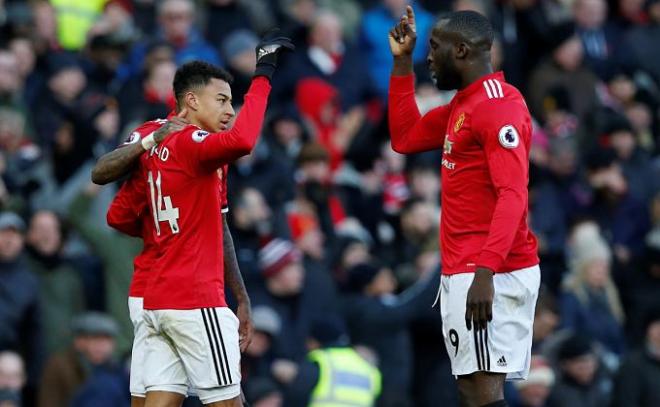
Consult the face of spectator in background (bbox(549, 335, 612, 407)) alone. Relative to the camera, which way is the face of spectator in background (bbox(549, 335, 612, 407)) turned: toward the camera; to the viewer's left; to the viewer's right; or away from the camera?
toward the camera

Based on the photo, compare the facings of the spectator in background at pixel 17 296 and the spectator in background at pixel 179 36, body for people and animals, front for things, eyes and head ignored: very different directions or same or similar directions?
same or similar directions

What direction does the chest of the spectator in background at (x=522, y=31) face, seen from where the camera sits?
toward the camera

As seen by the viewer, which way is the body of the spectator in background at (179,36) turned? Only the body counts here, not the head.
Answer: toward the camera

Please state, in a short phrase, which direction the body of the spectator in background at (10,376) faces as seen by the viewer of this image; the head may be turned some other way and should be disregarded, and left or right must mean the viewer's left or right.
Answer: facing the viewer

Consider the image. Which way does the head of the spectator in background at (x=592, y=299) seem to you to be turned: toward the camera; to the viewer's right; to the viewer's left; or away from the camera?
toward the camera

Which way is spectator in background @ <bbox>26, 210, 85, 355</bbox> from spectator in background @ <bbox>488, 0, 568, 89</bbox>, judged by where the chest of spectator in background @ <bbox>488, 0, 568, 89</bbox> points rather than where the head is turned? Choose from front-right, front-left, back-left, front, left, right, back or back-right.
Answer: front-right
